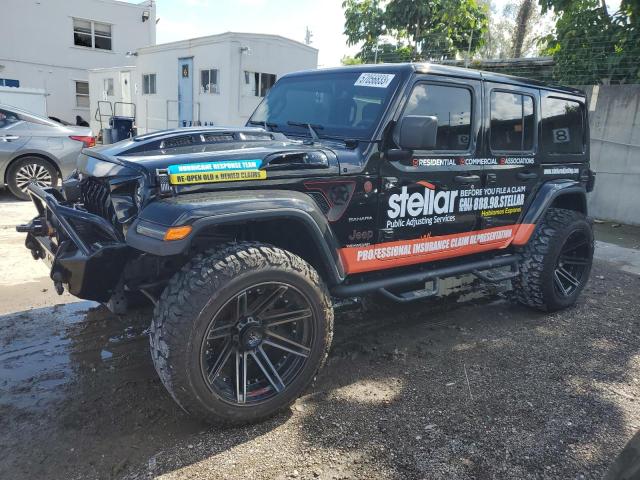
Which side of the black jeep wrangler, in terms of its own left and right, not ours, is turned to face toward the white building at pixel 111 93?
right

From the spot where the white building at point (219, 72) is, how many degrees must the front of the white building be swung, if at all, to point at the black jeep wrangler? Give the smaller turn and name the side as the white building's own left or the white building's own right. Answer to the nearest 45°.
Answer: approximately 45° to the white building's own left

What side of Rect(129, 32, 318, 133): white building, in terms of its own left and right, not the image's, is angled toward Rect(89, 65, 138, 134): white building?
right

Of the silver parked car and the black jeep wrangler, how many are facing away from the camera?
0

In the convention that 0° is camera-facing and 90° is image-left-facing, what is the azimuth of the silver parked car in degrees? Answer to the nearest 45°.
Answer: approximately 90°

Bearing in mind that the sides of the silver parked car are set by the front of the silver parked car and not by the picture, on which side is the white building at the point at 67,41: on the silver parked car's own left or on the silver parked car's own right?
on the silver parked car's own right

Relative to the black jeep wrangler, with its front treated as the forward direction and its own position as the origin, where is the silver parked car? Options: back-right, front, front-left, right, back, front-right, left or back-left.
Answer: right

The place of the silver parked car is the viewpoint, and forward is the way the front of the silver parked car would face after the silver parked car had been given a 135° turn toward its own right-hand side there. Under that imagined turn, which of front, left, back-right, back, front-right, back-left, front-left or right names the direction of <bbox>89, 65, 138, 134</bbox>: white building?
front-left

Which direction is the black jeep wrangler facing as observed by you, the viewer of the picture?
facing the viewer and to the left of the viewer

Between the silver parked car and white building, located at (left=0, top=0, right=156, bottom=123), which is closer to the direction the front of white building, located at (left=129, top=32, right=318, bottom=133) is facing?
the silver parked car

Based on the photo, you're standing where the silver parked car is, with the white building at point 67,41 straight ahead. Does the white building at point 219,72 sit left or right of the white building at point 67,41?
right

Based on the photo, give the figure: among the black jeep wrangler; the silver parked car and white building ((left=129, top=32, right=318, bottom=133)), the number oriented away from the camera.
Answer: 0

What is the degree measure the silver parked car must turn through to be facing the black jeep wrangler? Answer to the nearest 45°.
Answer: approximately 90° to its left

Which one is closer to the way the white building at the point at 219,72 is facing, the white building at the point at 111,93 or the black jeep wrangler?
the black jeep wrangler

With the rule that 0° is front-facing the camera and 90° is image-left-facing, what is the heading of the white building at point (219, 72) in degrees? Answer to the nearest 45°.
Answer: approximately 45°

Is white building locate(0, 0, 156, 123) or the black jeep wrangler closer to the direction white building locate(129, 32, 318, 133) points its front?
the black jeep wrangler
